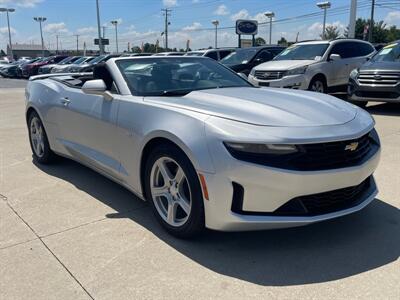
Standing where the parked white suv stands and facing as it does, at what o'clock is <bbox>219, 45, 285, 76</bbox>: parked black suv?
The parked black suv is roughly at 3 o'clock from the parked white suv.

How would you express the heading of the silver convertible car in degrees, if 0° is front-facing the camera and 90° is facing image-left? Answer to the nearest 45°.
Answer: approximately 315°

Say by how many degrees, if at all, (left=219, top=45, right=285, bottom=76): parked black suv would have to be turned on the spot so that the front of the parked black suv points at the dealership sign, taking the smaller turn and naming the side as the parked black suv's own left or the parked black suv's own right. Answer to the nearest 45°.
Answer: approximately 135° to the parked black suv's own right

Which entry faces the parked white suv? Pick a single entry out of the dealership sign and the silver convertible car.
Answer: the dealership sign

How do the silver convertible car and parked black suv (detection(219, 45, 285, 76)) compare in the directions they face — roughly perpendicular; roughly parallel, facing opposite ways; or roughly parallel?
roughly perpendicular

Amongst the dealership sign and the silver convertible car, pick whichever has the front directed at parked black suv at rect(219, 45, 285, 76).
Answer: the dealership sign

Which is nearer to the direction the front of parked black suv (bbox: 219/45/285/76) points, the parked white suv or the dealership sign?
the parked white suv

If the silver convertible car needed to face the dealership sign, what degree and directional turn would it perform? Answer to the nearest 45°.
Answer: approximately 135° to its left

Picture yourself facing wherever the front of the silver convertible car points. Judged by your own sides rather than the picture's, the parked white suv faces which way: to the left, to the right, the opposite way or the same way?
to the right

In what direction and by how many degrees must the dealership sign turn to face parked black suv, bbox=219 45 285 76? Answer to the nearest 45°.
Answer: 0° — it already faces it

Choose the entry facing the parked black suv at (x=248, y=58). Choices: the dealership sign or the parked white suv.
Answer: the dealership sign

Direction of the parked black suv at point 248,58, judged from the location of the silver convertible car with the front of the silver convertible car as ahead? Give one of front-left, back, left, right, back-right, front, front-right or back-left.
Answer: back-left

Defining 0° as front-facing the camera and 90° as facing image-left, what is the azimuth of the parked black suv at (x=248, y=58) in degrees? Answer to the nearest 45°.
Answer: approximately 45°
